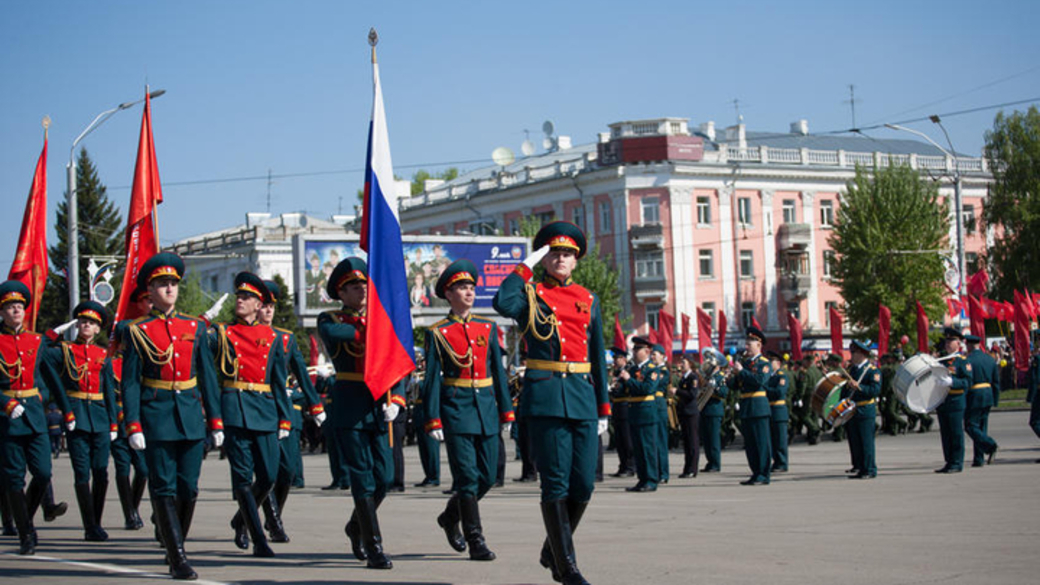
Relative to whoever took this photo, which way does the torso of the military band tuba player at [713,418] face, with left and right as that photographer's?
facing to the left of the viewer

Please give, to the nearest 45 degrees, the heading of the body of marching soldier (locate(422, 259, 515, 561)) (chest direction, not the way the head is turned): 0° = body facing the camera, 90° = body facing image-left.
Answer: approximately 315°

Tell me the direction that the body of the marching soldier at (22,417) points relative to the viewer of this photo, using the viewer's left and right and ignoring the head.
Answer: facing the viewer and to the right of the viewer

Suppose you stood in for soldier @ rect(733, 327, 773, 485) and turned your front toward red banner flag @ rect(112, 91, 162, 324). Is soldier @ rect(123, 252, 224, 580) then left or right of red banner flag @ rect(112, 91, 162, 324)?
left

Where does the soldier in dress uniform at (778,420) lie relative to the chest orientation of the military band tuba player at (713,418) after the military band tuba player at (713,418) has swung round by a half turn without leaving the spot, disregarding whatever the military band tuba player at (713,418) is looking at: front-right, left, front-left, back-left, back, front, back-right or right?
front-right

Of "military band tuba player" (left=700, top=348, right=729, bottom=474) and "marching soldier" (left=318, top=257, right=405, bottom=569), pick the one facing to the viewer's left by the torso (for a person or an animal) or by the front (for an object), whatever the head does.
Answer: "military band tuba player" (left=700, top=348, right=729, bottom=474)

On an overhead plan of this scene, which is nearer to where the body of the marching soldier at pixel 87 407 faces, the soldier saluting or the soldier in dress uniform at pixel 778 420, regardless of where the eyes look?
the soldier saluting

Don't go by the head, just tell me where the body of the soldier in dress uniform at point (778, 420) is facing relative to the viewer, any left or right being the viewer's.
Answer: facing to the left of the viewer

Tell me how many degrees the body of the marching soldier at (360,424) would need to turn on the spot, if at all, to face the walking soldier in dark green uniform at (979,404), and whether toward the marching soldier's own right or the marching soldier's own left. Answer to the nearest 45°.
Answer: approximately 90° to the marching soldier's own left

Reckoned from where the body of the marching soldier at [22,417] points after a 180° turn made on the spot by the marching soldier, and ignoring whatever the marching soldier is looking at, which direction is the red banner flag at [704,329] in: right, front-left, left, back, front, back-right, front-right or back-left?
right

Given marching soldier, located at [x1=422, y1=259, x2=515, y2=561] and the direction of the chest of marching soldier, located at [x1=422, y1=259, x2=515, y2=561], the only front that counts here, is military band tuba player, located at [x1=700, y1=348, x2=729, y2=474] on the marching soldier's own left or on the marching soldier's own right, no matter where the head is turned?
on the marching soldier's own left
